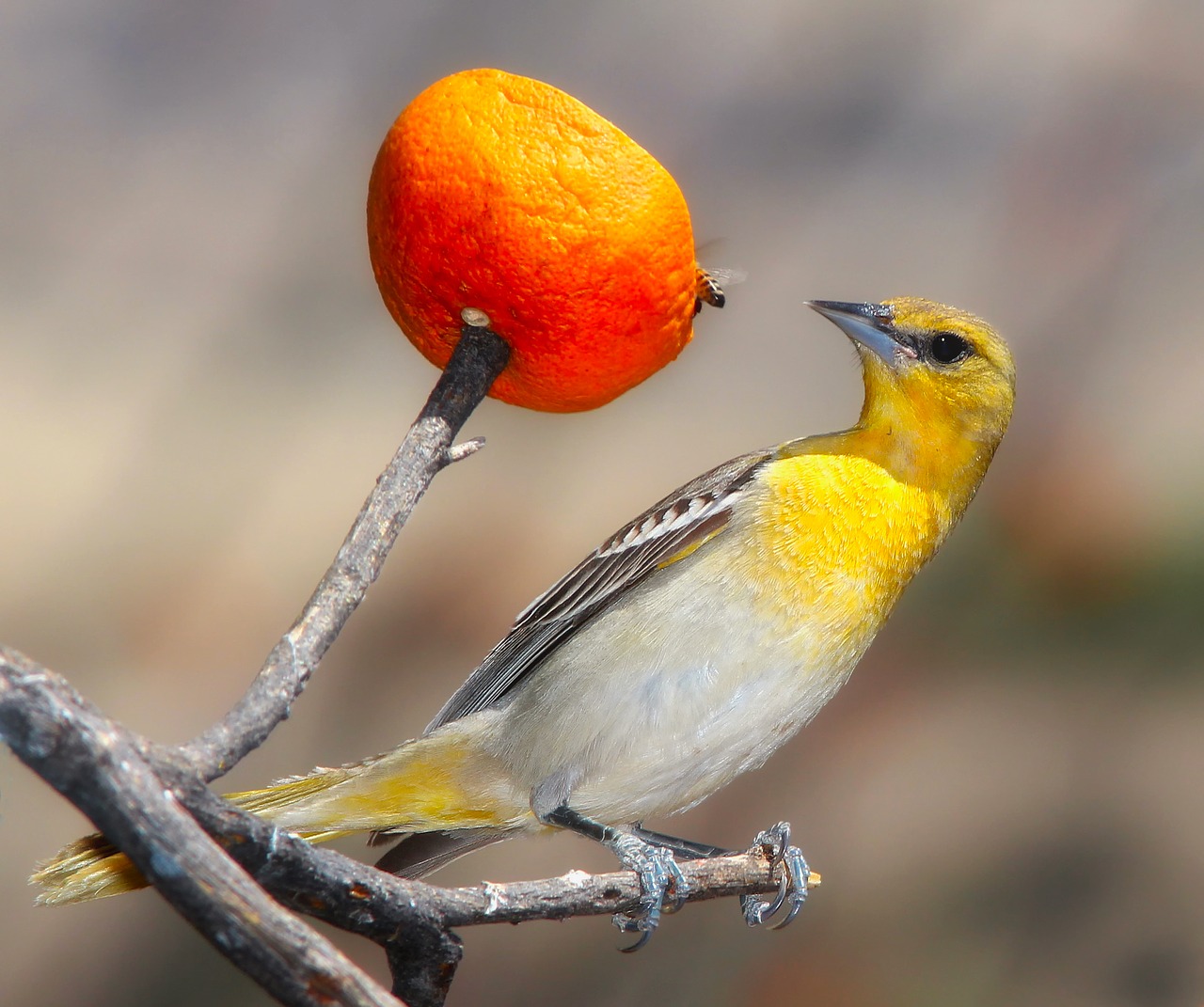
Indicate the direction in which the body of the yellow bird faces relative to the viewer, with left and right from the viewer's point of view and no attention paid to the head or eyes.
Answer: facing to the right of the viewer

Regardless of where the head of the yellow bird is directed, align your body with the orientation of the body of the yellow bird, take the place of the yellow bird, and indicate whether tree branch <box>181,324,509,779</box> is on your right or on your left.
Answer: on your right
